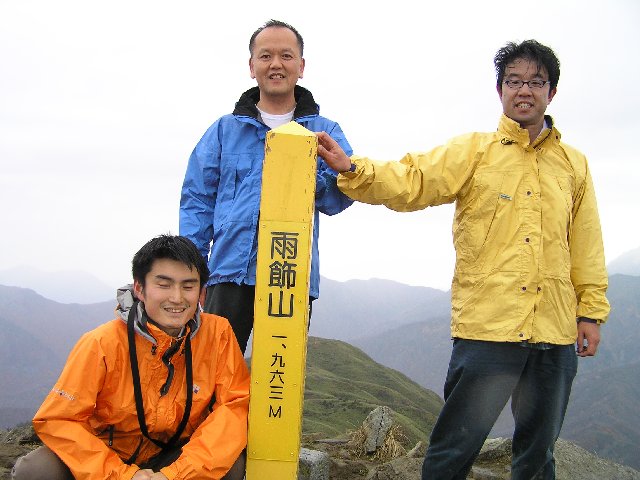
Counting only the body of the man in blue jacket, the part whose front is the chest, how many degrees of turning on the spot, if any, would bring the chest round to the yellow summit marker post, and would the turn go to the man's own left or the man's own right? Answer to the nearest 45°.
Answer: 0° — they already face it

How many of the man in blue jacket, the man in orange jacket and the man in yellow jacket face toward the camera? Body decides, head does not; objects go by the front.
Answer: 3

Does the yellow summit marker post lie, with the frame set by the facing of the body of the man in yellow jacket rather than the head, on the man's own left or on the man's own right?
on the man's own right

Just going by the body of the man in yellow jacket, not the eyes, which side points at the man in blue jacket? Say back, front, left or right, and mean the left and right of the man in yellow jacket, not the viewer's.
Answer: right

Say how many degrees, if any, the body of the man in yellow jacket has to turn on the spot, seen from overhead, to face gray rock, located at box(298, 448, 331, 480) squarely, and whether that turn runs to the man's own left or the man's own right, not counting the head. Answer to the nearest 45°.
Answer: approximately 135° to the man's own right

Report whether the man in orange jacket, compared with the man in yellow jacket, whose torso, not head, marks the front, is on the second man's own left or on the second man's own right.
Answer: on the second man's own right

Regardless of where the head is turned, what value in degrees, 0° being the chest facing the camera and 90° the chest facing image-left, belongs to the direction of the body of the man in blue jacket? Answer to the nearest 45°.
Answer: approximately 0°

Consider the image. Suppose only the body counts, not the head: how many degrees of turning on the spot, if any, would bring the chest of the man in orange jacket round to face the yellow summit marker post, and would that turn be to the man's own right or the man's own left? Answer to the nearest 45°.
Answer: approximately 45° to the man's own left
